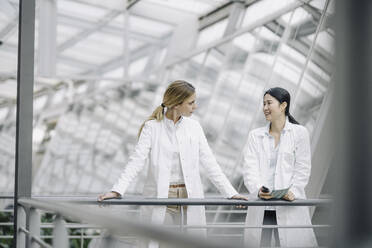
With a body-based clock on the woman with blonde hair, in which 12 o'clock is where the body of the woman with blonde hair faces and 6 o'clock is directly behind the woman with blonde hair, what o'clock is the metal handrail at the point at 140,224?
The metal handrail is roughly at 12 o'clock from the woman with blonde hair.

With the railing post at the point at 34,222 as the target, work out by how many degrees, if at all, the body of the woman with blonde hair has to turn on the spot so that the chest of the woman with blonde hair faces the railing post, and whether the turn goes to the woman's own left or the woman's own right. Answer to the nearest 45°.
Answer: approximately 45° to the woman's own right

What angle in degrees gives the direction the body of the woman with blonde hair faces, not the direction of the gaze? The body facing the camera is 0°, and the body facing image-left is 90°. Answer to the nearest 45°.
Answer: approximately 0°

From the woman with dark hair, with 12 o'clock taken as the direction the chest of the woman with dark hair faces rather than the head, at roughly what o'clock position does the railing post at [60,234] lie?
The railing post is roughly at 1 o'clock from the woman with dark hair.

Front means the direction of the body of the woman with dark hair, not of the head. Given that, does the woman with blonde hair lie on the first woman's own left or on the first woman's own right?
on the first woman's own right

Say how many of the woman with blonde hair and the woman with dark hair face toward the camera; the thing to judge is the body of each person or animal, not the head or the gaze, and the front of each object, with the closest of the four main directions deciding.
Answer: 2

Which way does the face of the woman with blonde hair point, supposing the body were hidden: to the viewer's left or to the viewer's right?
to the viewer's right

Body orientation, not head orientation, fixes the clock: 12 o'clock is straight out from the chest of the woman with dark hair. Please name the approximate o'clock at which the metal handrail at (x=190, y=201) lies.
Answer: The metal handrail is roughly at 2 o'clock from the woman with dark hair.
